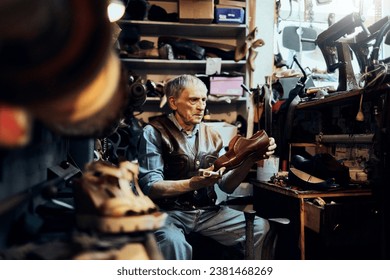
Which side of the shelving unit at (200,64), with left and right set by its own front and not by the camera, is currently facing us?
front

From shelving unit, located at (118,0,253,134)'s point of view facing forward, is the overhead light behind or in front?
in front

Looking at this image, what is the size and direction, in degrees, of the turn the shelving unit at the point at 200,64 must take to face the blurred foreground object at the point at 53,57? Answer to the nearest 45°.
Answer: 0° — it already faces it
